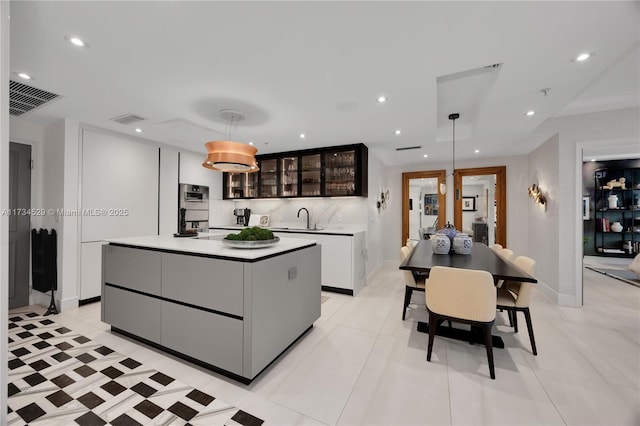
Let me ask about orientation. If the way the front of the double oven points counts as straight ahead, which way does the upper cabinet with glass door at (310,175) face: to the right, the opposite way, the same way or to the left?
to the right

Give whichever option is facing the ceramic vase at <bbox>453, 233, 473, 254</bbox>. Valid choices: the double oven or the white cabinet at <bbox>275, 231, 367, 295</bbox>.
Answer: the double oven

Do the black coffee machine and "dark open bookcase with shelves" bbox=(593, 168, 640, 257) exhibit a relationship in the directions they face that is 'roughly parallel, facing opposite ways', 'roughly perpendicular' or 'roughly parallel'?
roughly parallel

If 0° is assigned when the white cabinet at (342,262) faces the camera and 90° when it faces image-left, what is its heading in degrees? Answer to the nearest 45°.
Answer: approximately 45°

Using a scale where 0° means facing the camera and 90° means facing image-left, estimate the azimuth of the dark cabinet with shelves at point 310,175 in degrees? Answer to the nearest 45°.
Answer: approximately 45°

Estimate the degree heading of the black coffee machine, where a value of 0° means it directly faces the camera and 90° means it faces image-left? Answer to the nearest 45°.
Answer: approximately 45°

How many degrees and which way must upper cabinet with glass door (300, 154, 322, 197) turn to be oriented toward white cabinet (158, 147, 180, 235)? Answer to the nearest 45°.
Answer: approximately 45° to its right

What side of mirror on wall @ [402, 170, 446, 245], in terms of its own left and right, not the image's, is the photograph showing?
front

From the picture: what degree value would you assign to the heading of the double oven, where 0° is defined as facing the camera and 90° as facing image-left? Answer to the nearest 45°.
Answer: approximately 315°

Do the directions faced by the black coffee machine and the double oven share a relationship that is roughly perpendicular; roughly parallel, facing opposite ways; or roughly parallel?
roughly perpendicular

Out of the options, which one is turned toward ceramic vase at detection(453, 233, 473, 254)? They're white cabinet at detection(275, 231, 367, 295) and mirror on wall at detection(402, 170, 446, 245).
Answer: the mirror on wall

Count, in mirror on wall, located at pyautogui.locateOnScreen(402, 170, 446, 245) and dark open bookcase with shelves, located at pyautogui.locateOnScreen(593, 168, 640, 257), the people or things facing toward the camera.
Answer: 2

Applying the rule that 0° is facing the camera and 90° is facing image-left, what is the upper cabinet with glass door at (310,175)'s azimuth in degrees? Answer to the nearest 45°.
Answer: approximately 45°

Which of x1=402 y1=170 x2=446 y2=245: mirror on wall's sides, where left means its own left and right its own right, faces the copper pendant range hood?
front

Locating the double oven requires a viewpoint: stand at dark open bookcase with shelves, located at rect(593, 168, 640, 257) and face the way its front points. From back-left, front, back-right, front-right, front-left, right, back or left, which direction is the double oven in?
front-right

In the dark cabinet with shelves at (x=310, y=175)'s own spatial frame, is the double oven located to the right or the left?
on its right

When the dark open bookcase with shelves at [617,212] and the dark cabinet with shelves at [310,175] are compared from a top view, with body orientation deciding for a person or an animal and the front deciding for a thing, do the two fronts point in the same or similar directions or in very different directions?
same or similar directions

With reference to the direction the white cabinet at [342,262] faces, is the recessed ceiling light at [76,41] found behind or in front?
in front

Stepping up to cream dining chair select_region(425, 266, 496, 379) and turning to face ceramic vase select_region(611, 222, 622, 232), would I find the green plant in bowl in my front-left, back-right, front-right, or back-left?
back-left
